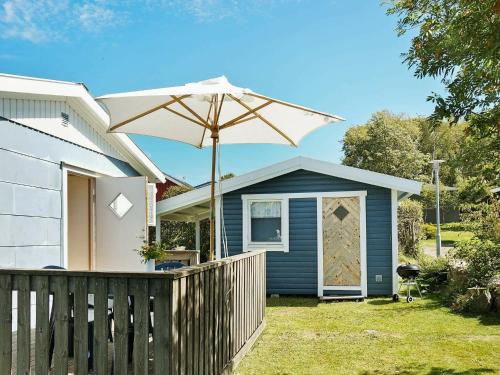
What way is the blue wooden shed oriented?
toward the camera

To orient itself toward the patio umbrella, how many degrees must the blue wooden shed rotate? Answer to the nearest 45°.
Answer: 0° — it already faces it

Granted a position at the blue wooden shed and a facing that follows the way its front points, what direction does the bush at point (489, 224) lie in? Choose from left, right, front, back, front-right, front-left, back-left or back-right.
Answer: left

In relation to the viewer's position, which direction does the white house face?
facing the viewer and to the right of the viewer

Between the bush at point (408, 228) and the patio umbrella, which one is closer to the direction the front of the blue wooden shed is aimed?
the patio umbrella

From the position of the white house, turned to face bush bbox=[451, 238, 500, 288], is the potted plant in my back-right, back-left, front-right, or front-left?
front-right

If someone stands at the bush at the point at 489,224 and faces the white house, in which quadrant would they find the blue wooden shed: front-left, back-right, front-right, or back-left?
front-right

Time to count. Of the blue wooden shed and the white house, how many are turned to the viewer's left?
0
